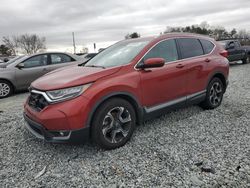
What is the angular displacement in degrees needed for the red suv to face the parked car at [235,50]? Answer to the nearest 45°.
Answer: approximately 180°

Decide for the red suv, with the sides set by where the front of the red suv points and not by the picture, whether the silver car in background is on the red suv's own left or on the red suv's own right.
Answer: on the red suv's own right

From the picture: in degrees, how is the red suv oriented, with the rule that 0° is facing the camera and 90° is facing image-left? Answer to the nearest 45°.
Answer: approximately 45°
